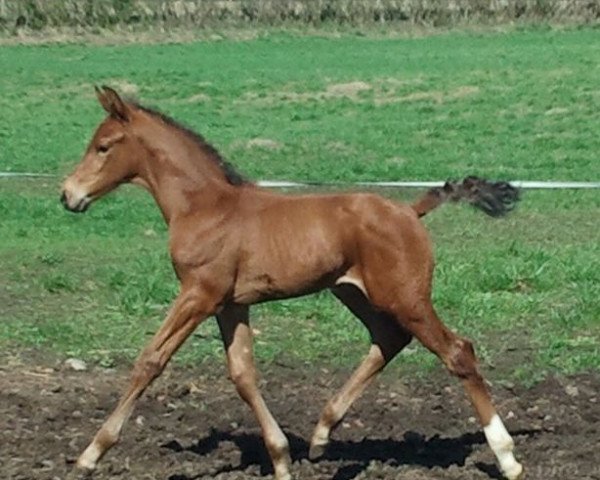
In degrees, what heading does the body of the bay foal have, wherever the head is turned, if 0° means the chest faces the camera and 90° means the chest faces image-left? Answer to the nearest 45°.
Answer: approximately 90°
